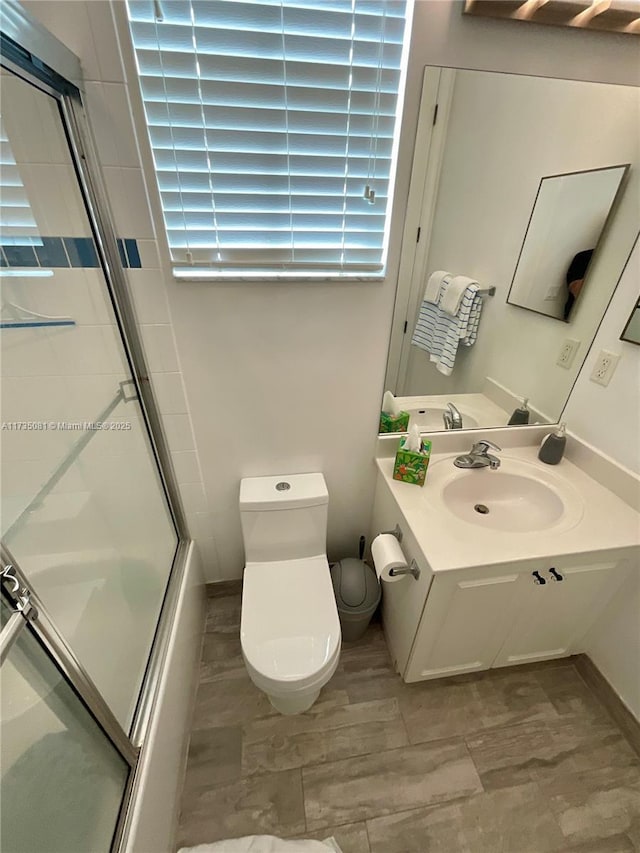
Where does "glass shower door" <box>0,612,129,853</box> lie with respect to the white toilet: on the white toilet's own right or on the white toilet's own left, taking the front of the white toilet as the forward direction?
on the white toilet's own right

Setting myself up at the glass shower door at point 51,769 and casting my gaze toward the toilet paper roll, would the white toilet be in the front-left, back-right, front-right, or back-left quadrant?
front-left

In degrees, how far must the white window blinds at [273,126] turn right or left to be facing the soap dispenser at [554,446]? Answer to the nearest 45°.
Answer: approximately 90° to its left

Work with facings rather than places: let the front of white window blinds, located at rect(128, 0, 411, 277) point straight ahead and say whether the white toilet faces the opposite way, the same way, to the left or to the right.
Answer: the same way

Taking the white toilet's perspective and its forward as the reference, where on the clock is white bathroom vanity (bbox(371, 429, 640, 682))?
The white bathroom vanity is roughly at 9 o'clock from the white toilet.

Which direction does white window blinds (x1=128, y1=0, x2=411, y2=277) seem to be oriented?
toward the camera

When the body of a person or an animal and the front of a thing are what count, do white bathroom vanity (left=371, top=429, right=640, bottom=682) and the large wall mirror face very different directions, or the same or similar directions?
same or similar directions
